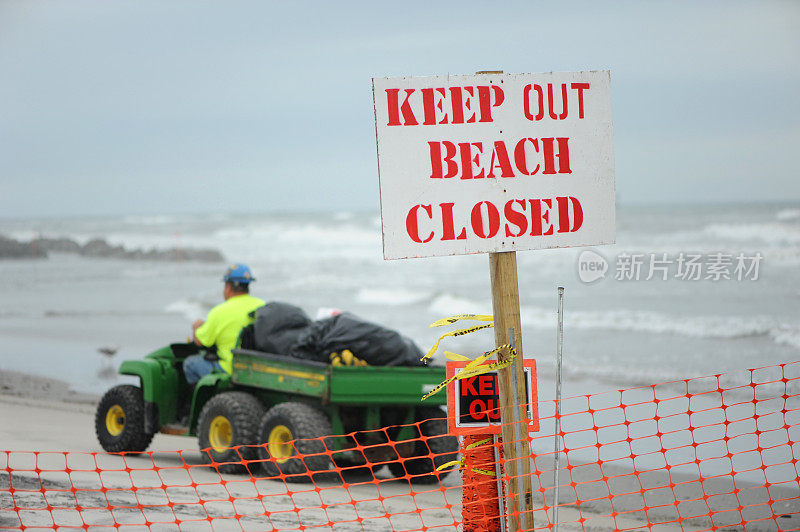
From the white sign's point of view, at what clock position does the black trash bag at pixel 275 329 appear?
The black trash bag is roughly at 5 o'clock from the white sign.

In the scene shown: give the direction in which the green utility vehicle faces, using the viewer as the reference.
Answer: facing away from the viewer and to the left of the viewer

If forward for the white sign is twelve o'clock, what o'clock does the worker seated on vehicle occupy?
The worker seated on vehicle is roughly at 5 o'clock from the white sign.

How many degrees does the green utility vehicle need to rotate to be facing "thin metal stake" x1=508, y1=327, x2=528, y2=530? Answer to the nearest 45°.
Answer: approximately 135° to its left

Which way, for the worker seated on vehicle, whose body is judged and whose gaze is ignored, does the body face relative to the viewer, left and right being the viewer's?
facing away from the viewer and to the left of the viewer

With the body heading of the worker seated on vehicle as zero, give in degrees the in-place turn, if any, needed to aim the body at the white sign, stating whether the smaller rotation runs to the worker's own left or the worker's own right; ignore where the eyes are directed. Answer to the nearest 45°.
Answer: approximately 135° to the worker's own left

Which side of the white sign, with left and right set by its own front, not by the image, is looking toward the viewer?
front

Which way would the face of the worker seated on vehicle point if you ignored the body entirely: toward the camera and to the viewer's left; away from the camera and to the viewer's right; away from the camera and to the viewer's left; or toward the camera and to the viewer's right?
away from the camera and to the viewer's left

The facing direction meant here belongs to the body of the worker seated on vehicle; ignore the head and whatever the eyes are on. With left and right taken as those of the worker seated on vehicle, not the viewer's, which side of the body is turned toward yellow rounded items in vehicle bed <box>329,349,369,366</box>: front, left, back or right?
back

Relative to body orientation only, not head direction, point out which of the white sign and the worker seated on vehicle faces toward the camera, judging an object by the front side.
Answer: the white sign

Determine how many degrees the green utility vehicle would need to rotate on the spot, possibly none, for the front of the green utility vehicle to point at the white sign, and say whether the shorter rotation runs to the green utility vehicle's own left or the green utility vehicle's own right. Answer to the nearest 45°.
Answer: approximately 135° to the green utility vehicle's own left

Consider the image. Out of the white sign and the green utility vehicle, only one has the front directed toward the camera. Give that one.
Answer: the white sign

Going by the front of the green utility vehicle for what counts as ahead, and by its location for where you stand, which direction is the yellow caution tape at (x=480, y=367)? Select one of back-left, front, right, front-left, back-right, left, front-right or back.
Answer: back-left
